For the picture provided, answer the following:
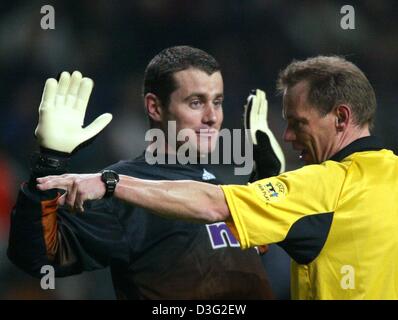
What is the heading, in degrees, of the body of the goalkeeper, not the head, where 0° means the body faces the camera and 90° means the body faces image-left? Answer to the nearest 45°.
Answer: approximately 315°

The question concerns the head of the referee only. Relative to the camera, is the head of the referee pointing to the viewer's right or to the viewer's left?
to the viewer's left

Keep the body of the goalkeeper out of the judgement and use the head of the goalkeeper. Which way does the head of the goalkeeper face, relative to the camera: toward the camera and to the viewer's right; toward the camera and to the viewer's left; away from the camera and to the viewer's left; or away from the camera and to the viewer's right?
toward the camera and to the viewer's right
